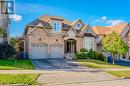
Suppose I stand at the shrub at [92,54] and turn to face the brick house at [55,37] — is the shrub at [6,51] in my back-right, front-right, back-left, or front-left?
front-left

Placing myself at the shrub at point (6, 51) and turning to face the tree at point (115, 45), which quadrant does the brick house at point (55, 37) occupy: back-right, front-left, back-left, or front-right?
front-left

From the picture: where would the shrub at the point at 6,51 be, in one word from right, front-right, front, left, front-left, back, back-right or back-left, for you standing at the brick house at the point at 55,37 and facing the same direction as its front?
front-right

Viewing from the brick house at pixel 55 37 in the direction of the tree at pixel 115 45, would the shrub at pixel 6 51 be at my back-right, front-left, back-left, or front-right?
back-right

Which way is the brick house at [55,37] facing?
toward the camera

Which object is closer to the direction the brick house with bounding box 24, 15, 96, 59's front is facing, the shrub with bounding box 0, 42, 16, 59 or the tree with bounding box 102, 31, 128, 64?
the tree

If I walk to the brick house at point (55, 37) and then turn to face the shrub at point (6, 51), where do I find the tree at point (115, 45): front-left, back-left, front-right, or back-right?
back-left

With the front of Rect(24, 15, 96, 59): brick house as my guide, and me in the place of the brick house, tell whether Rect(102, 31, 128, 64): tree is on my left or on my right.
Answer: on my left

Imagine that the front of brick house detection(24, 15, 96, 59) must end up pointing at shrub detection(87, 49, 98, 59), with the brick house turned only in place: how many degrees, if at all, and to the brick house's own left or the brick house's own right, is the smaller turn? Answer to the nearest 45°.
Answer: approximately 90° to the brick house's own left
